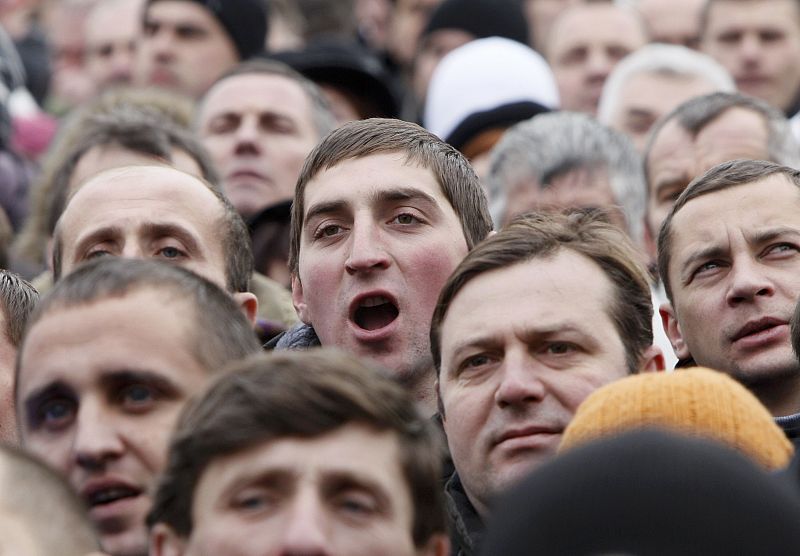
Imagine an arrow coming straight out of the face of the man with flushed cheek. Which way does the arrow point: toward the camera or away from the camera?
toward the camera

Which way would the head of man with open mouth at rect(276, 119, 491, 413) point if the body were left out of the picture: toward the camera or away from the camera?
toward the camera

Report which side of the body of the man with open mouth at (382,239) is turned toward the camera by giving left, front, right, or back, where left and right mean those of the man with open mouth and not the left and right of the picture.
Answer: front
